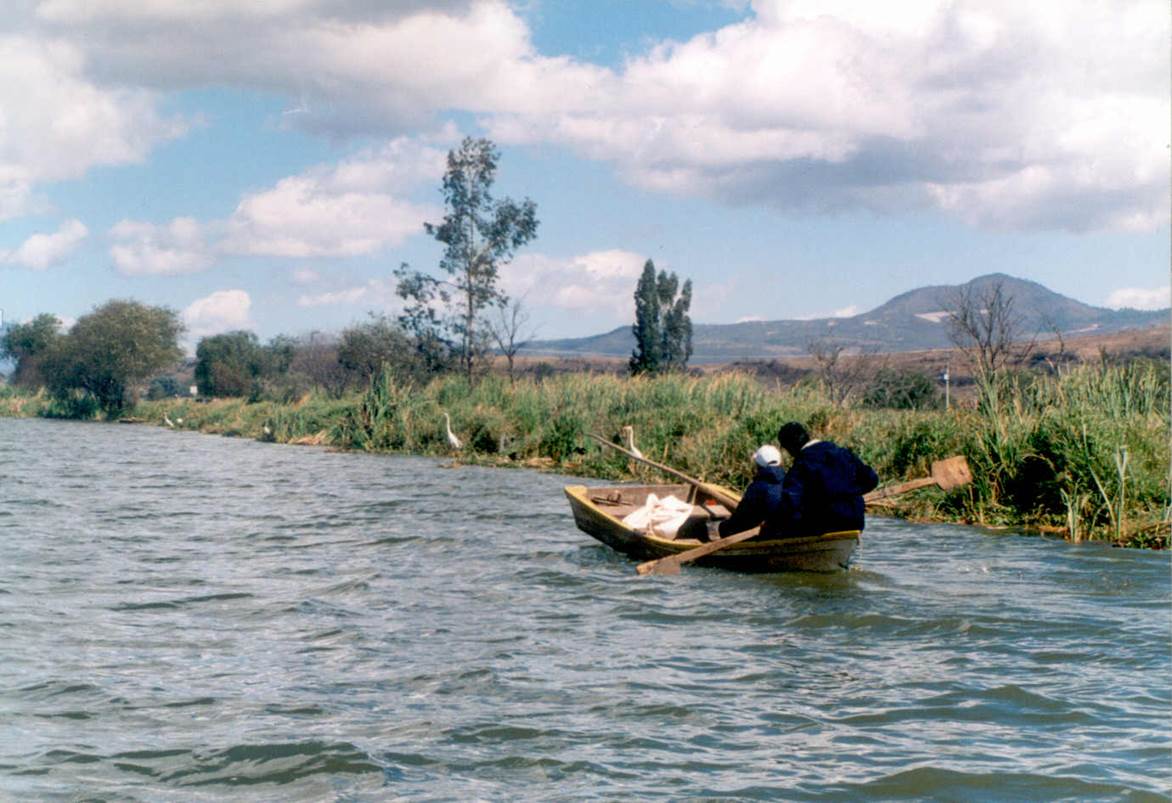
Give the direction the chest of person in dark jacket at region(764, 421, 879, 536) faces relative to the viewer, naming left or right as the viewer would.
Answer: facing away from the viewer and to the left of the viewer

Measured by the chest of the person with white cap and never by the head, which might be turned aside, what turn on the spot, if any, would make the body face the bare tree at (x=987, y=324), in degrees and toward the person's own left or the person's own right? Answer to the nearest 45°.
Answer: approximately 45° to the person's own right

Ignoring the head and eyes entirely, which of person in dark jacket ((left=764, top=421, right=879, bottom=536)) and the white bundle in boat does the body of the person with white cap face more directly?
the white bundle in boat

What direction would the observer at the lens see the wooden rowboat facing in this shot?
facing away from the viewer and to the left of the viewer

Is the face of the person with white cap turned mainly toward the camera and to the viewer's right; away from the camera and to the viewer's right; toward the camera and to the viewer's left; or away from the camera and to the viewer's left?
away from the camera and to the viewer's left

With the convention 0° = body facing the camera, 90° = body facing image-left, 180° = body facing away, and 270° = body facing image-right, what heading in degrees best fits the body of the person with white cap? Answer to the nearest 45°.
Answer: approximately 135°
